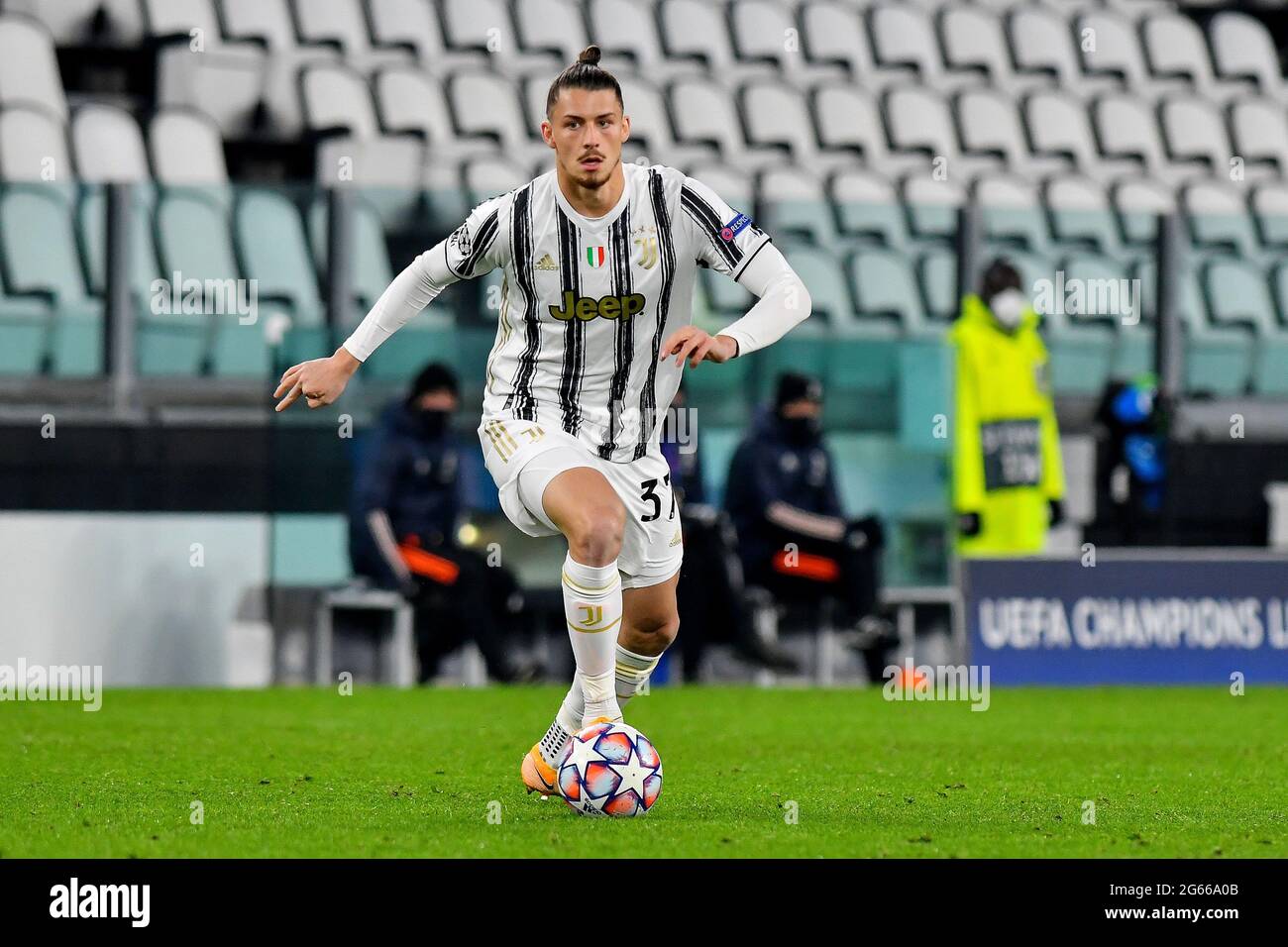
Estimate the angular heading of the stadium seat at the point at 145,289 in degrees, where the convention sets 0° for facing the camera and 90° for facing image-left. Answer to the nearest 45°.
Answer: approximately 315°

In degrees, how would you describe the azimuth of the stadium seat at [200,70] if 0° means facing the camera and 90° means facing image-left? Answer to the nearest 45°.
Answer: approximately 315°

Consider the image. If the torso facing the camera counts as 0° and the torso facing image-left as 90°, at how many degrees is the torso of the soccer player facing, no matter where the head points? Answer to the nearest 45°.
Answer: approximately 0°

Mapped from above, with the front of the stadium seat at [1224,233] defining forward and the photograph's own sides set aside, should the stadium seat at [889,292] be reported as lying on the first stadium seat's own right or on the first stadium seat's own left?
on the first stadium seat's own right

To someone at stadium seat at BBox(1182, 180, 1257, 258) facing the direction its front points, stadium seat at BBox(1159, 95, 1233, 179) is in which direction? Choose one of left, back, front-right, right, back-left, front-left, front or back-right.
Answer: back-left

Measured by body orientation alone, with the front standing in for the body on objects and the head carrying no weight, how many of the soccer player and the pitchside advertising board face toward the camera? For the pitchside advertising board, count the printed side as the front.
2

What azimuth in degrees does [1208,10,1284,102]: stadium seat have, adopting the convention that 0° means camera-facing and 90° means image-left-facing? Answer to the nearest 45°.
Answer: approximately 315°

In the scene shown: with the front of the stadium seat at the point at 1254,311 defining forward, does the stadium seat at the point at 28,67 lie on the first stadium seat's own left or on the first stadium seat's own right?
on the first stadium seat's own right

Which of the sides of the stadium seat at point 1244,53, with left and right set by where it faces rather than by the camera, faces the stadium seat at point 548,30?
right

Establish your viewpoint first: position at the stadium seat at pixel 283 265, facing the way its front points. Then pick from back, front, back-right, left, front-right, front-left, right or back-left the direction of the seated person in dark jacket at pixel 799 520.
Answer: front-left

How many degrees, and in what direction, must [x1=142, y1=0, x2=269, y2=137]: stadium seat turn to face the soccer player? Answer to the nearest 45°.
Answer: approximately 45° to its right
